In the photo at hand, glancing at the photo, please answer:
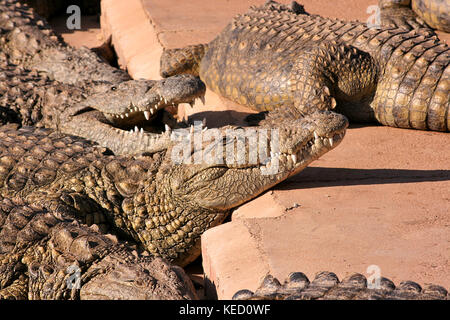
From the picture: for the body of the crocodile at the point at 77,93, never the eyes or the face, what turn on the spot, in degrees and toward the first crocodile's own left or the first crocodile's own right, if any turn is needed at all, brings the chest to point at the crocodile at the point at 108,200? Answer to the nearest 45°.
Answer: approximately 90° to the first crocodile's own right

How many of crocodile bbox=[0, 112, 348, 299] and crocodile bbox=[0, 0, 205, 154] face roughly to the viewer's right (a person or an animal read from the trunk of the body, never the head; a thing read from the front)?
2

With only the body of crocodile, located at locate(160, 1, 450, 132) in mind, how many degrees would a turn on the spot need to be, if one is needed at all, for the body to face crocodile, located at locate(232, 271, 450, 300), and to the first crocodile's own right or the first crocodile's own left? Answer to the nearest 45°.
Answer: approximately 135° to the first crocodile's own left

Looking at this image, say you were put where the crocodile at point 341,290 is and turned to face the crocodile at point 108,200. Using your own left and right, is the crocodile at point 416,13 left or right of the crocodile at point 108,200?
right

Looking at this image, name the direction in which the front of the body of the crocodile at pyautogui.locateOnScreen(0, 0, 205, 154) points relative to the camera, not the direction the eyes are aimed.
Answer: to the viewer's right

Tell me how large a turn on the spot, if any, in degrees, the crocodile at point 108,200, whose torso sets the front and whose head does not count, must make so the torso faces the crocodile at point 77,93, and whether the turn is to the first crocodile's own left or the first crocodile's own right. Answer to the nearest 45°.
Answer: approximately 90° to the first crocodile's own left

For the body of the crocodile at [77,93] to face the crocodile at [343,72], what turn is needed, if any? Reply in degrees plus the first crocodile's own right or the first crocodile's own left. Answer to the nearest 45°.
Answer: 0° — it already faces it

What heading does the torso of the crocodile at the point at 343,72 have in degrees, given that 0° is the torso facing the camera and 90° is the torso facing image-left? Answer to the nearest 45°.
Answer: approximately 135°

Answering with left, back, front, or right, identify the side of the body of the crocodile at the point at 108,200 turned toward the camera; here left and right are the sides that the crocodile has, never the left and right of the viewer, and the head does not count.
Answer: right
